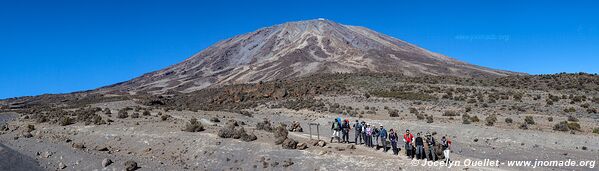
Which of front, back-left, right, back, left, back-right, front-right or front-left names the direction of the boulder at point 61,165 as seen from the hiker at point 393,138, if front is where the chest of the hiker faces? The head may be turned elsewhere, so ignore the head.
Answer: front-right

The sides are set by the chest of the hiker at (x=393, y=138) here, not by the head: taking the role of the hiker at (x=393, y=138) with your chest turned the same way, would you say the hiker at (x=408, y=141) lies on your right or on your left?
on your left

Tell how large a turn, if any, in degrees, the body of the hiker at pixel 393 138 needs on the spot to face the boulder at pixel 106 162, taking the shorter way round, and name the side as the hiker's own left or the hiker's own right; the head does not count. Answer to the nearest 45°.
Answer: approximately 45° to the hiker's own right

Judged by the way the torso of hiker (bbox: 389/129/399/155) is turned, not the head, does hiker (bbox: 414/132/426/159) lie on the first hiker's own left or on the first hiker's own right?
on the first hiker's own left

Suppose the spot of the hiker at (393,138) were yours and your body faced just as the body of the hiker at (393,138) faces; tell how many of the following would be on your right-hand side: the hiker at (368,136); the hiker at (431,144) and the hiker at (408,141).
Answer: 1

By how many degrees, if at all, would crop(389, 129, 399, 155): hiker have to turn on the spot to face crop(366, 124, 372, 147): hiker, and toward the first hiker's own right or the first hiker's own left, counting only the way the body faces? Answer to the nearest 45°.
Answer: approximately 90° to the first hiker's own right

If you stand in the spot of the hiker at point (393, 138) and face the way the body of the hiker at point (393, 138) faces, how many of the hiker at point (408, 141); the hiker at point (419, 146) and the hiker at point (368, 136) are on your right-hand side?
1

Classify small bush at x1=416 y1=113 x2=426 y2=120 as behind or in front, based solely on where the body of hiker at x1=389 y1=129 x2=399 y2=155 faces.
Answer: behind

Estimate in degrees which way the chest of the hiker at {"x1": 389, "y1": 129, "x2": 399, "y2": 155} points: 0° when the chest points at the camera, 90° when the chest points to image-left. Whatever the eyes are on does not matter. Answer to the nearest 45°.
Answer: approximately 45°
